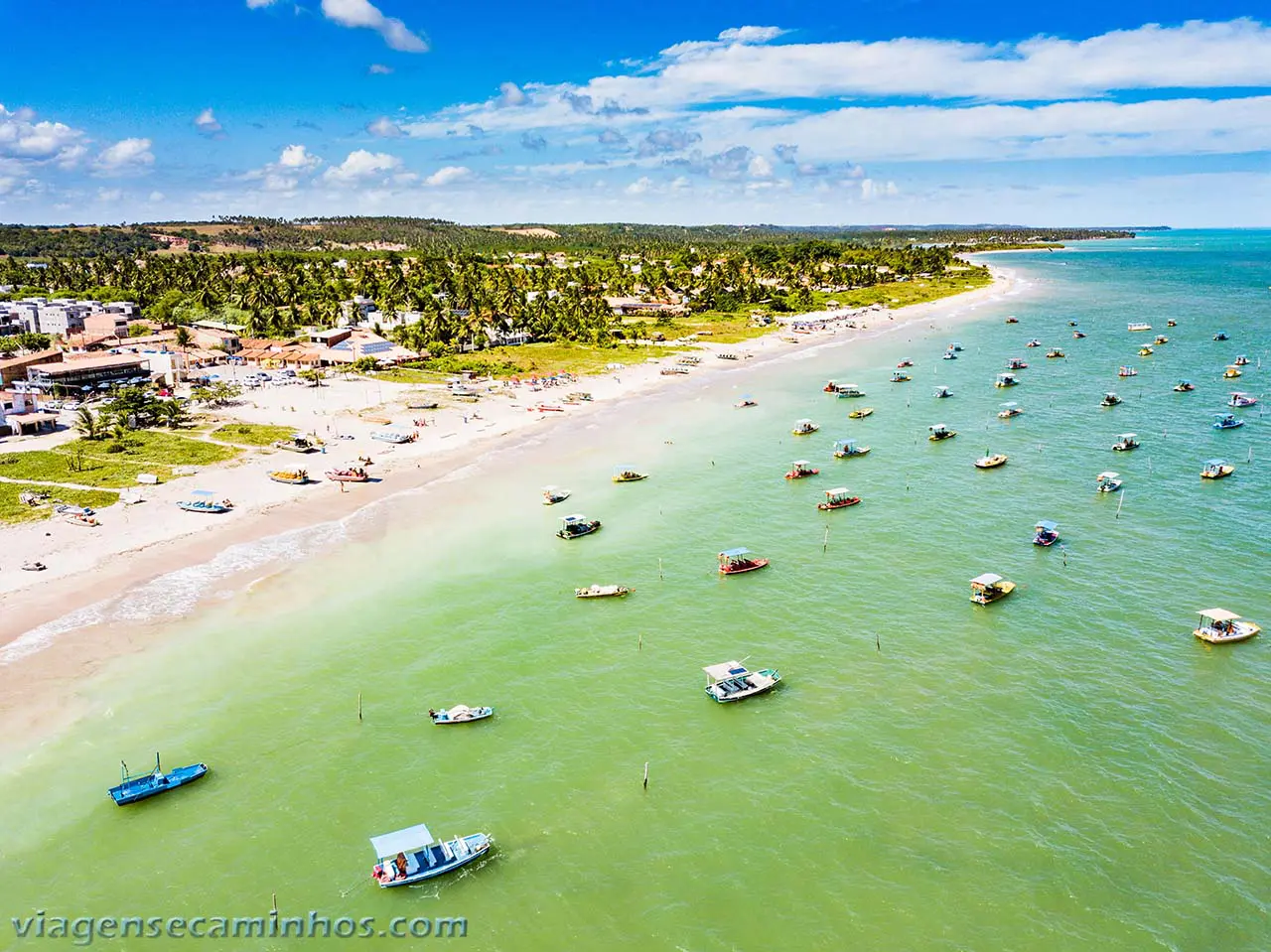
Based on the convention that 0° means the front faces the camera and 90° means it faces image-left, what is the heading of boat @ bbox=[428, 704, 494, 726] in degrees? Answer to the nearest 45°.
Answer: approximately 270°

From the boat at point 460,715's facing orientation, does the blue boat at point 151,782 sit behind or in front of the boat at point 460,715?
behind

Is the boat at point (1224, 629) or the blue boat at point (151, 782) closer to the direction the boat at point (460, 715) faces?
the boat

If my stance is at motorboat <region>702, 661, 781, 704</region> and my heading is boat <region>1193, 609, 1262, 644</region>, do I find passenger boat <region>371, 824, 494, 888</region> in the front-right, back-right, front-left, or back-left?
back-right

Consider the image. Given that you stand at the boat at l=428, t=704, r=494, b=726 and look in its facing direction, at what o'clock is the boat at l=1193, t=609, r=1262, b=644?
the boat at l=1193, t=609, r=1262, b=644 is roughly at 12 o'clock from the boat at l=428, t=704, r=494, b=726.

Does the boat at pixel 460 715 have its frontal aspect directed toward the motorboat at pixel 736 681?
yes

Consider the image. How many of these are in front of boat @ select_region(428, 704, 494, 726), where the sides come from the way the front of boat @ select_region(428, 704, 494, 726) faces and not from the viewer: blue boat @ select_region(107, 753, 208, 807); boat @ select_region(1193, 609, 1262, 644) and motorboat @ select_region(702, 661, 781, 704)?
2
